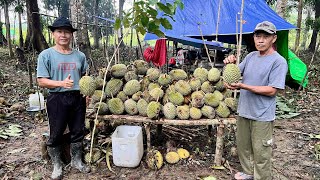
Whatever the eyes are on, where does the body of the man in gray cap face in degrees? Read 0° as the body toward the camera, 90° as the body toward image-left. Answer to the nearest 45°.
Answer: approximately 45°
